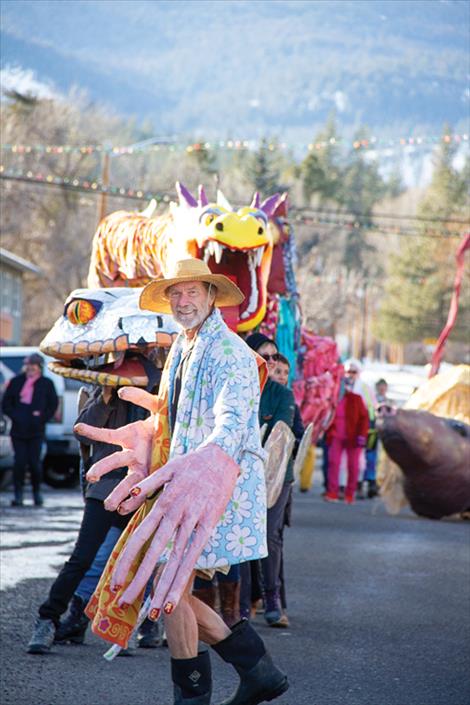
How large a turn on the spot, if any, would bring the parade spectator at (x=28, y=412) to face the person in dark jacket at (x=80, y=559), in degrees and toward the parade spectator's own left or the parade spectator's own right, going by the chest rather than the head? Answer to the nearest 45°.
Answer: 0° — they already face them

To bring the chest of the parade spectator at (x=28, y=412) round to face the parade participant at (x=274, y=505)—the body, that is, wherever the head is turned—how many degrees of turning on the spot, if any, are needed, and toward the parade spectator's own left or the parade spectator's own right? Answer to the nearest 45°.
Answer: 0° — they already face them

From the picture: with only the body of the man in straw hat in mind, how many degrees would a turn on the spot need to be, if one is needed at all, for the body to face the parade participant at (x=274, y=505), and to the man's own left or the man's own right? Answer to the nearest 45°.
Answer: approximately 135° to the man's own right

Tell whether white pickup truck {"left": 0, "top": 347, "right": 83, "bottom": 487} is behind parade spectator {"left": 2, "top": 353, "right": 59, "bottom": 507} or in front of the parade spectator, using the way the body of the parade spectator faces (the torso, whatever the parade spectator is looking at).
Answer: behind

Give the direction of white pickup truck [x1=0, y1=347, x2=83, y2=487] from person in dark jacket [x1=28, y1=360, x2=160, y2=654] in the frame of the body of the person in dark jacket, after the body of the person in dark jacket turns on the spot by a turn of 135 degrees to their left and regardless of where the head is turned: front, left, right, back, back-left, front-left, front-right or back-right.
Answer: left

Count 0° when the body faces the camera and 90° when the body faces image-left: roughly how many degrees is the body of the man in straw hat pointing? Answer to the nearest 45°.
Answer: approximately 45°

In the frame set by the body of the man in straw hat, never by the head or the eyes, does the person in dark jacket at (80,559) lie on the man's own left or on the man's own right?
on the man's own right

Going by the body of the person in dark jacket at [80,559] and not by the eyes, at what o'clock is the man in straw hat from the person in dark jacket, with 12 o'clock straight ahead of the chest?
The man in straw hat is roughly at 10 o'clock from the person in dark jacket.

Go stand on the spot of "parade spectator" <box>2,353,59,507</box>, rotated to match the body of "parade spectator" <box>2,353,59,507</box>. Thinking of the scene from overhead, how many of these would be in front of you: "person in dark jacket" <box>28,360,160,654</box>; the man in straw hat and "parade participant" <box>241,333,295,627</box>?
3

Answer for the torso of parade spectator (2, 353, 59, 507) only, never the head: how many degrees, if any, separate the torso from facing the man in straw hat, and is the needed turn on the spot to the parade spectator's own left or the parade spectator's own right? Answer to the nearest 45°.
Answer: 0° — they already face them

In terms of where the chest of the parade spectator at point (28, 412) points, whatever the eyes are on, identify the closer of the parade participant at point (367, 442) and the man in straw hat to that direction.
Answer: the man in straw hat
